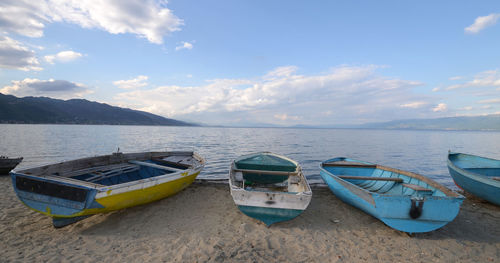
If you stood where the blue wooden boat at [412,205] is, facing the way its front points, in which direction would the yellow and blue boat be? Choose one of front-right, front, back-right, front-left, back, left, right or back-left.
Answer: left

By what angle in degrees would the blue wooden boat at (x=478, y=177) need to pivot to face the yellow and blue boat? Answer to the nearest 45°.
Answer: approximately 90° to its left

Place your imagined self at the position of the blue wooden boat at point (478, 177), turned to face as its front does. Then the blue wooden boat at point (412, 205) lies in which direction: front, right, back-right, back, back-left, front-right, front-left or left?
back-left

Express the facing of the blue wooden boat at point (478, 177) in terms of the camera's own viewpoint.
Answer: facing away from the viewer and to the left of the viewer

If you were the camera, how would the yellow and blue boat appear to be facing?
facing away from the viewer and to the right of the viewer

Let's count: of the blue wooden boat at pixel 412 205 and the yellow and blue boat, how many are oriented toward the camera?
0

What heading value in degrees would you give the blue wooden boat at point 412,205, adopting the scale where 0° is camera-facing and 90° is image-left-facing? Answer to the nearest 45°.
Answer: approximately 135°

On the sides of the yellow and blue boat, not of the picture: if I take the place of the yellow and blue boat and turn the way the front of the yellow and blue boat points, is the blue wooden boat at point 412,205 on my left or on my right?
on my right

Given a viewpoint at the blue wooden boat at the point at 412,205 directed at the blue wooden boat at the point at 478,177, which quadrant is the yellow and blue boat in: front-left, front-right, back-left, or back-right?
back-left

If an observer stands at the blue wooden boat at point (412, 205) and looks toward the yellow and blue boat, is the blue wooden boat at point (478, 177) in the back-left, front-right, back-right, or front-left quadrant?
back-right

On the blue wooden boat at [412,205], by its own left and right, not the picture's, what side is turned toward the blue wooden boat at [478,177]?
right
